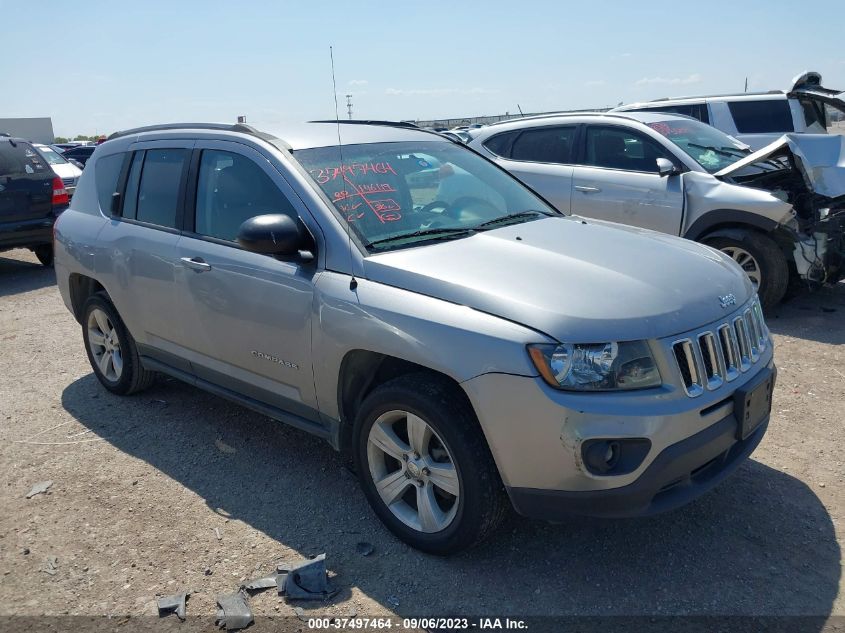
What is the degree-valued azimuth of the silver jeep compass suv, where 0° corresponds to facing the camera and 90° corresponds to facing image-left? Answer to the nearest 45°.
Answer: approximately 315°

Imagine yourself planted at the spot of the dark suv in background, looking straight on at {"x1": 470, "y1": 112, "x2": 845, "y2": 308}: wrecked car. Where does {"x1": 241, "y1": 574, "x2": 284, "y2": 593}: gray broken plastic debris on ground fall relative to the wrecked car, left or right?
right

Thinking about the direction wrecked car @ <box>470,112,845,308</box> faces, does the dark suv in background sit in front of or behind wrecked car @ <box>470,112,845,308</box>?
behind

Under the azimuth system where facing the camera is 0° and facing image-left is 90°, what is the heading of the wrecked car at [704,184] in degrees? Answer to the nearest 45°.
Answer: approximately 315°

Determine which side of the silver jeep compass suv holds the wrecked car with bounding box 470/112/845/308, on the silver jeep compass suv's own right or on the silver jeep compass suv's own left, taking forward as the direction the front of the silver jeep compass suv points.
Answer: on the silver jeep compass suv's own left

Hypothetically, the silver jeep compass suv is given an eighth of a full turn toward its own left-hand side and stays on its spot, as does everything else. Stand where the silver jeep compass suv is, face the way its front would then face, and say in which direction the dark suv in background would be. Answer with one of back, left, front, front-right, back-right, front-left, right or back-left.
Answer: back-left

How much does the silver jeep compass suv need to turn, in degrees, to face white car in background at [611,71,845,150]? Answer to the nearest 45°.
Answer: approximately 90° to its left
